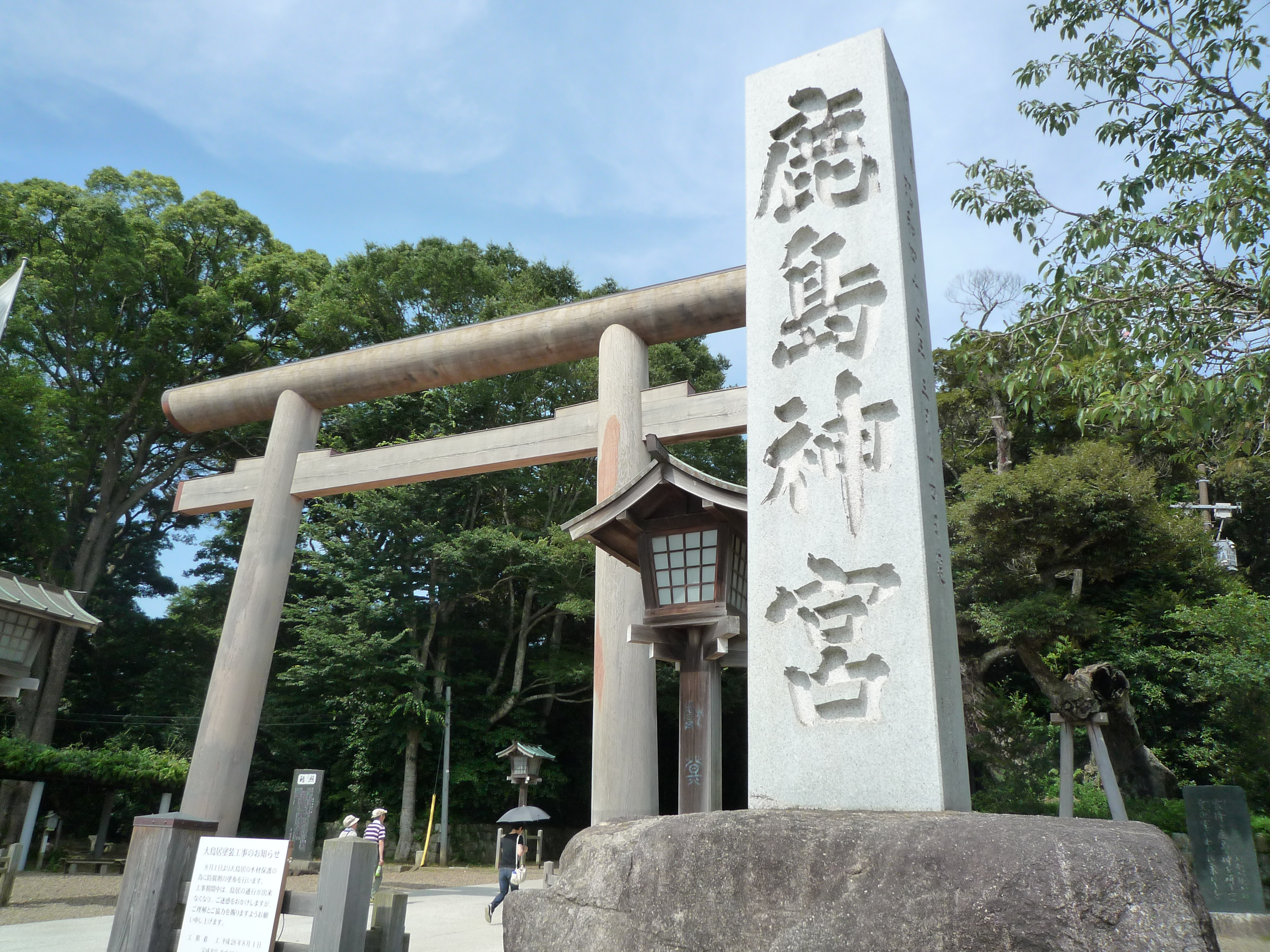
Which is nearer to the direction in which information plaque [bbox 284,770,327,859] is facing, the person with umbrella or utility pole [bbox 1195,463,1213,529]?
the person with umbrella

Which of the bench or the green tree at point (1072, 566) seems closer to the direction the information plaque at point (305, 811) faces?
the green tree

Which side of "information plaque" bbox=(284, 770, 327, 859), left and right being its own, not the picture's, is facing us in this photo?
front

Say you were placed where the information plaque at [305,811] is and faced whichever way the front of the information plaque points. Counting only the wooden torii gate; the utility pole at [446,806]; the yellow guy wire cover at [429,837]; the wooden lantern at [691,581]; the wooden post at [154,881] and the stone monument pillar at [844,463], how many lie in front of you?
4

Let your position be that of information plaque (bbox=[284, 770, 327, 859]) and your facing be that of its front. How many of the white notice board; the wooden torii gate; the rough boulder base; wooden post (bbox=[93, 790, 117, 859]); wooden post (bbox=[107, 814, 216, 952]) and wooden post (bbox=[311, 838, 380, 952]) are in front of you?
5

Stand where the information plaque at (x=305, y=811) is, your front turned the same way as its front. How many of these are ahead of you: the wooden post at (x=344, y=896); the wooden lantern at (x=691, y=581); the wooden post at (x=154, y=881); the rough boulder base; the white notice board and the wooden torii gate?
6

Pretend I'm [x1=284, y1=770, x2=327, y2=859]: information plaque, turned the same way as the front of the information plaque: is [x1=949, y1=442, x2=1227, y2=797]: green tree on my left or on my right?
on my left

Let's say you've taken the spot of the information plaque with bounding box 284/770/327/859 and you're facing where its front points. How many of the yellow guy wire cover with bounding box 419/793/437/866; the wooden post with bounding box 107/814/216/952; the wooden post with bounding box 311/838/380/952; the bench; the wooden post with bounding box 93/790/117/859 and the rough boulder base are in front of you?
3

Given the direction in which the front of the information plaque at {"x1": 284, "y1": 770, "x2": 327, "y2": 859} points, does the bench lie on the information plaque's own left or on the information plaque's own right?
on the information plaque's own right

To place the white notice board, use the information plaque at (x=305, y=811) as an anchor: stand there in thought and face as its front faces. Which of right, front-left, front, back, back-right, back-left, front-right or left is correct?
front

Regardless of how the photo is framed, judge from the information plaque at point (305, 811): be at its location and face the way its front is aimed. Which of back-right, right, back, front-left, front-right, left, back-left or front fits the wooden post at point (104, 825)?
back-right

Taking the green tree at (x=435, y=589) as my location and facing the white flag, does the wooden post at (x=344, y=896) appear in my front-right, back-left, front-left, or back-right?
front-left

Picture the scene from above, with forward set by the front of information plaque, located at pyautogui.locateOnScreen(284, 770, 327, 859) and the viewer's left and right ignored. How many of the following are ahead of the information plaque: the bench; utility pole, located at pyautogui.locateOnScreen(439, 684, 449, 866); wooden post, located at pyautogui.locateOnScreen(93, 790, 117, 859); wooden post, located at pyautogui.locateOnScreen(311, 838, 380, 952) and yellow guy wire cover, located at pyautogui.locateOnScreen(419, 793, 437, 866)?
1

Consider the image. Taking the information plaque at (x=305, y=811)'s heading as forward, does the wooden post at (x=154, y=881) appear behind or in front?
in front

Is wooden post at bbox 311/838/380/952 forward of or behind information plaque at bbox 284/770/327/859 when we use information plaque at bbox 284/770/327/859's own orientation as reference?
forward

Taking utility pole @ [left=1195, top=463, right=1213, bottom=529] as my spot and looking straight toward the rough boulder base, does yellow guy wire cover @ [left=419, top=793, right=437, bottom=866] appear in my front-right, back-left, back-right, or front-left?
front-right
